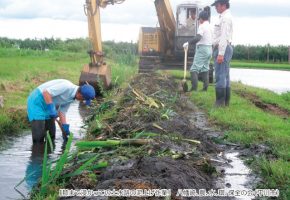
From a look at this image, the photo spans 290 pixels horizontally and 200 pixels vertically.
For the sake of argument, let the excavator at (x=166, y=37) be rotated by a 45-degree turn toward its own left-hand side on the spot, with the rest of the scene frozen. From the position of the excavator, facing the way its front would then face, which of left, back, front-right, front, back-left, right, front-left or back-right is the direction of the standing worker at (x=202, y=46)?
front

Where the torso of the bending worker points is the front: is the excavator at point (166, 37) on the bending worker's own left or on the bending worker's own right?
on the bending worker's own left

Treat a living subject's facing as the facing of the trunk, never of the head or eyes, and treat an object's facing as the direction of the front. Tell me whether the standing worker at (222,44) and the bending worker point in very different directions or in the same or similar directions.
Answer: very different directions

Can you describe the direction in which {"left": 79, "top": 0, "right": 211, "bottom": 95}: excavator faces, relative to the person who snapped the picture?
facing the viewer and to the left of the viewer

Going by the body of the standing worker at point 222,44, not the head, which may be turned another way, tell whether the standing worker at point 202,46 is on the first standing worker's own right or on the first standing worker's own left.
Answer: on the first standing worker's own right

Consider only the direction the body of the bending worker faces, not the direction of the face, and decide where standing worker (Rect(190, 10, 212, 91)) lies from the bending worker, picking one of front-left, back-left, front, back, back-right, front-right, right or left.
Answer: front-left

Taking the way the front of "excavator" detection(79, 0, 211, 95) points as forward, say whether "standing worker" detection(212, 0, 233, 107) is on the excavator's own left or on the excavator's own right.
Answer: on the excavator's own left

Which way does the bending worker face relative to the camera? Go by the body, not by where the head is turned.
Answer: to the viewer's right

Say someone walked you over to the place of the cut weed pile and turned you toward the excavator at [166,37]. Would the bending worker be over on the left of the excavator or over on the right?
left
